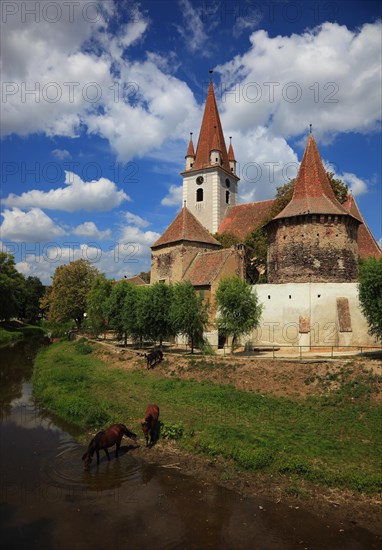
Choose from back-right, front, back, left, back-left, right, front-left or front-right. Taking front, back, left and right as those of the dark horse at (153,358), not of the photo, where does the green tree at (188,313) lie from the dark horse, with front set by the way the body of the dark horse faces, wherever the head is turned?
back

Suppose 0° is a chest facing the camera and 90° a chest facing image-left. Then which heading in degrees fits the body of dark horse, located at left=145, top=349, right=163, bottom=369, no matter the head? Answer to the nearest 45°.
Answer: approximately 45°

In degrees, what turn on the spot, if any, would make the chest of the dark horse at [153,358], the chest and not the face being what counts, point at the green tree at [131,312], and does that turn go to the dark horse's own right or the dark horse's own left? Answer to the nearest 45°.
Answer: approximately 135° to the dark horse's own right

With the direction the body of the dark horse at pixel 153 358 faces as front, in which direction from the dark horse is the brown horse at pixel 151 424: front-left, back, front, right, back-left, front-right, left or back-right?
front-left

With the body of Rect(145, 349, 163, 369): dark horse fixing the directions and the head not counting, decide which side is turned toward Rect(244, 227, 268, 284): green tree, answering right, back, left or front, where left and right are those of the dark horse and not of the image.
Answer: back

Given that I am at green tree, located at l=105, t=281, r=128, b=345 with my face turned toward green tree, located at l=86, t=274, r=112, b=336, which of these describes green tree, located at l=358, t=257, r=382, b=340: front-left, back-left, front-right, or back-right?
back-right
